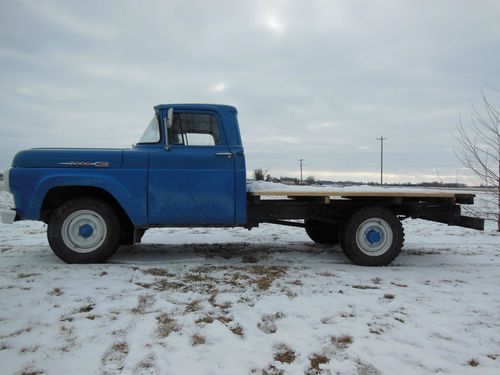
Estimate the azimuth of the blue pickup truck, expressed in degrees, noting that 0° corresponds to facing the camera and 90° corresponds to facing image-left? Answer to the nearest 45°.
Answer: approximately 90°
